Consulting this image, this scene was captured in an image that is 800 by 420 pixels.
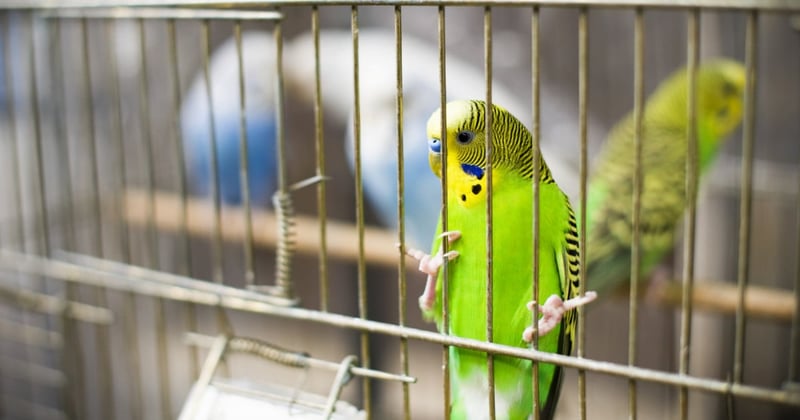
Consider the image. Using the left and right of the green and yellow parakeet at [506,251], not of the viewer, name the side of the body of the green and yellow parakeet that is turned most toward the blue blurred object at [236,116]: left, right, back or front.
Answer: right

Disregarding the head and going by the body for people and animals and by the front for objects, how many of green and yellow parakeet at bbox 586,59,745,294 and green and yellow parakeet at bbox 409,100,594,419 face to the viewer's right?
1

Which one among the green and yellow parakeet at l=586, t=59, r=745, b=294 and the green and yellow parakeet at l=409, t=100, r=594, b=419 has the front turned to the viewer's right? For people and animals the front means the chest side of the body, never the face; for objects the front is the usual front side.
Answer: the green and yellow parakeet at l=586, t=59, r=745, b=294

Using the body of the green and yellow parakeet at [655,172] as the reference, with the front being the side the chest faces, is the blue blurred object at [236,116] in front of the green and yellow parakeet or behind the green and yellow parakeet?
behind

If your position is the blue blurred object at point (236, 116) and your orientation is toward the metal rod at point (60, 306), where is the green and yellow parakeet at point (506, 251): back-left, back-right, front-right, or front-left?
front-left

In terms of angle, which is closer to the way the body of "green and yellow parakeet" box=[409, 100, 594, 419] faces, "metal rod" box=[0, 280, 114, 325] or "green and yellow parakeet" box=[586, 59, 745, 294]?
the metal rod

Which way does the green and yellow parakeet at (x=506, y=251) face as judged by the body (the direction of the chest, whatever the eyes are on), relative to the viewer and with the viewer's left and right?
facing the viewer and to the left of the viewer

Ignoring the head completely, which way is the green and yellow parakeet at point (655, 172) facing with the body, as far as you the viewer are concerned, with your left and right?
facing to the right of the viewer
